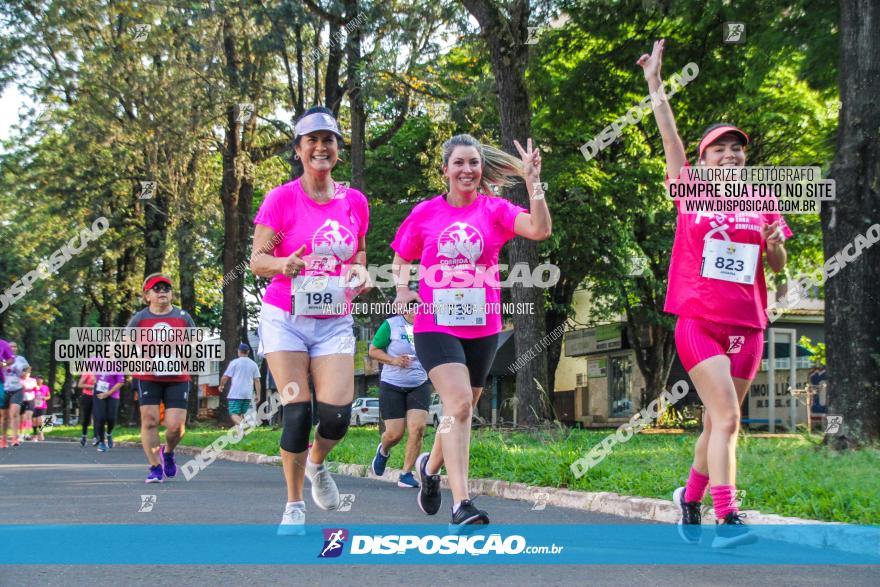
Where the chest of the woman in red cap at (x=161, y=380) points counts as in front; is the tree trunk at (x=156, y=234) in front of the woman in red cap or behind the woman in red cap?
behind

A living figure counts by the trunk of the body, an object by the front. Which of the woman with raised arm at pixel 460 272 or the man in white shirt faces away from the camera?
the man in white shirt

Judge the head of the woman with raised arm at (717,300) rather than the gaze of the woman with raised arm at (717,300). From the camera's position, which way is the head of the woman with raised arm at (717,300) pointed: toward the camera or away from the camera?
toward the camera

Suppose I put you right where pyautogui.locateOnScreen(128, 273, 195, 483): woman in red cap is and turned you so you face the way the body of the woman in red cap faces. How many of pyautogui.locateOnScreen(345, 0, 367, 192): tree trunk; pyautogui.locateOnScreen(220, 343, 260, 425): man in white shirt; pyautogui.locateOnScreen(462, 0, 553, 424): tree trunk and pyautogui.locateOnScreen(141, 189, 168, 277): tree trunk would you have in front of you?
0

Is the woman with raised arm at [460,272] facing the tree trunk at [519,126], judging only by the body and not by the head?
no

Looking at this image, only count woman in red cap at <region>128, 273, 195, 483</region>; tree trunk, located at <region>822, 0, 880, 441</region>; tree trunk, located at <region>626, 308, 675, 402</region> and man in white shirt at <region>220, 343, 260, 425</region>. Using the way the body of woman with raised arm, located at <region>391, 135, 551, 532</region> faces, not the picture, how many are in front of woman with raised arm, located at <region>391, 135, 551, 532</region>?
0

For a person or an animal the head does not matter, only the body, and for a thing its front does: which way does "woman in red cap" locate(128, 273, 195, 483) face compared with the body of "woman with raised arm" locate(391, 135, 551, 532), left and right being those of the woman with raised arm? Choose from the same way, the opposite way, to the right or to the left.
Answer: the same way

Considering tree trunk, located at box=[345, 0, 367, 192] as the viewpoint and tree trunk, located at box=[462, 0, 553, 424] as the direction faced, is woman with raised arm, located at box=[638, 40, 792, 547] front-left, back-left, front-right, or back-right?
front-right

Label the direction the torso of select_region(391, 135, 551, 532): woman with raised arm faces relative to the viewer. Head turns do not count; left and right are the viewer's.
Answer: facing the viewer

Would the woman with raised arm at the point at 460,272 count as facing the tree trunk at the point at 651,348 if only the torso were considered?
no

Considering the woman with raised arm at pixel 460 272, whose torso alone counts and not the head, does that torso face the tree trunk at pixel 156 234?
no

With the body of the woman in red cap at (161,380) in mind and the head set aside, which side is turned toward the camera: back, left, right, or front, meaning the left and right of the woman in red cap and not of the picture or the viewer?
front

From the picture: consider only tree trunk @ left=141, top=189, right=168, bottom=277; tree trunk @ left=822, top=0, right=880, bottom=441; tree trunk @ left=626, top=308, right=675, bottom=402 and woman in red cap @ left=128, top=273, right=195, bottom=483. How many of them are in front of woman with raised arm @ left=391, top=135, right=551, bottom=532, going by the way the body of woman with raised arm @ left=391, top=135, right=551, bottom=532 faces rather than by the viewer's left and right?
0

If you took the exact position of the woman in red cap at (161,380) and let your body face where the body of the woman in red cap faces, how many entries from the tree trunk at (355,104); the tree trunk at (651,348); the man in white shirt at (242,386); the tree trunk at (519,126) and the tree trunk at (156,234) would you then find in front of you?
0

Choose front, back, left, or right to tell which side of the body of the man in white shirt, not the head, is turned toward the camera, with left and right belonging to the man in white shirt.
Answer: back

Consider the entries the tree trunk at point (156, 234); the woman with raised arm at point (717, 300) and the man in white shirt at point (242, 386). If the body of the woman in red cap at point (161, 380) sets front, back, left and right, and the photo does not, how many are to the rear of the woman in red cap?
2

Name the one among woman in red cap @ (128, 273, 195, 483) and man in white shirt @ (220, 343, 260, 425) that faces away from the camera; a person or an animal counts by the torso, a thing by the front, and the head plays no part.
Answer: the man in white shirt
